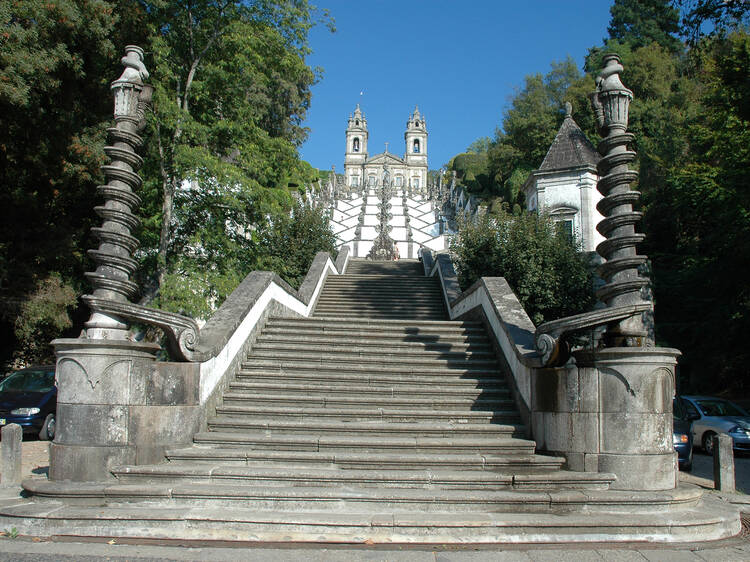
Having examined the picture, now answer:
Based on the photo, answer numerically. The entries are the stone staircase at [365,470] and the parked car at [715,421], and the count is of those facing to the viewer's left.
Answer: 0

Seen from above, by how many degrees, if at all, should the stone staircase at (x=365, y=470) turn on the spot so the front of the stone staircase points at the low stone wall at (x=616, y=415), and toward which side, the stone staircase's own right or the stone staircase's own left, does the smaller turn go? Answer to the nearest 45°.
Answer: approximately 90° to the stone staircase's own left

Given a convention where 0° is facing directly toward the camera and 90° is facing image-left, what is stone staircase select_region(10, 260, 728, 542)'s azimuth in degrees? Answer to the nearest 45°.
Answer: approximately 0°

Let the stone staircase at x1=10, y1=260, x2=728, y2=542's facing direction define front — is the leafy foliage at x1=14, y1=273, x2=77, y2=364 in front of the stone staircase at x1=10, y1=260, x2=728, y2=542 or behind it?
behind

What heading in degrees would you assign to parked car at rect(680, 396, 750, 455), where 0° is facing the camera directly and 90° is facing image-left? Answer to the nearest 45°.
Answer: approximately 315°

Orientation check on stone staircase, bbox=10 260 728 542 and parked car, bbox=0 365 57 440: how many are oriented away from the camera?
0

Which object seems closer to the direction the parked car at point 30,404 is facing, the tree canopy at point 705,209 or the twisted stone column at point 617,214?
the twisted stone column

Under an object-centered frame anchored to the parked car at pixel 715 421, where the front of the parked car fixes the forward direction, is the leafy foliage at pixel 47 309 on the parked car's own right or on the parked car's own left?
on the parked car's own right

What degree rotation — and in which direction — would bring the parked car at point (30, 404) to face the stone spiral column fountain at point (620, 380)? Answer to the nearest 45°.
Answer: approximately 90° to its left
